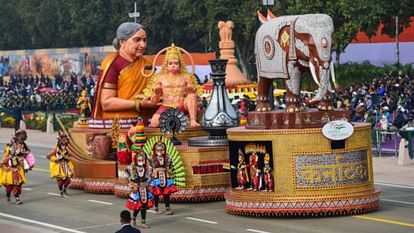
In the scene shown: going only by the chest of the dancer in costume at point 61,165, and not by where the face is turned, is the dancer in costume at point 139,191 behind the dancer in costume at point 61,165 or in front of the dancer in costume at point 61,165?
in front

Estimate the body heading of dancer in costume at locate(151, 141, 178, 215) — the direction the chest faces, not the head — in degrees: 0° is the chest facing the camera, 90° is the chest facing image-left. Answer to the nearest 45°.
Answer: approximately 0°
